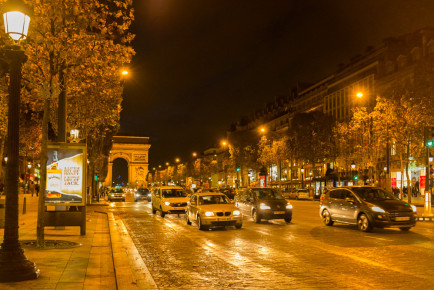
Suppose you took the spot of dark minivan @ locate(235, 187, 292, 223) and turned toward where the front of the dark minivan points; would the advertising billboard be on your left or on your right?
on your right

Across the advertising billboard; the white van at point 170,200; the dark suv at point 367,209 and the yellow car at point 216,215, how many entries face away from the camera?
0

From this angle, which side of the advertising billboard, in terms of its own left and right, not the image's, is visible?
front

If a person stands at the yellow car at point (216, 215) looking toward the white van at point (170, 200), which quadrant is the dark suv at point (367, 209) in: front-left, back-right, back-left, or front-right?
back-right

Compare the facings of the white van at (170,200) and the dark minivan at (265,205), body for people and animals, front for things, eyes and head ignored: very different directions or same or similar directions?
same or similar directions

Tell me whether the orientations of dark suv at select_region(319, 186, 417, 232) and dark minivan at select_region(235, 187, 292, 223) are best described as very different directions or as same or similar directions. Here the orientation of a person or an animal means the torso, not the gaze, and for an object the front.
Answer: same or similar directions

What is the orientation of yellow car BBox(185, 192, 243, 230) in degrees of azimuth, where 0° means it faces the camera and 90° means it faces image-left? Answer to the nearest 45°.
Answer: approximately 315°

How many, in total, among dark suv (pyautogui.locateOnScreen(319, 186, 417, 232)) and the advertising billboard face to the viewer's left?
0

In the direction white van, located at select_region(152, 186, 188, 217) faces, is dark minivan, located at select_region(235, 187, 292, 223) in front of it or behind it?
in front

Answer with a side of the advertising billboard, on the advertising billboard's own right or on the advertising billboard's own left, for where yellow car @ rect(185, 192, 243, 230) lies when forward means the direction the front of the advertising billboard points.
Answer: on the advertising billboard's own left

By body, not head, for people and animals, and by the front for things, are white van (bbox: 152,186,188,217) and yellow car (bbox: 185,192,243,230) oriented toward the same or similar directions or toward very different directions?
same or similar directions

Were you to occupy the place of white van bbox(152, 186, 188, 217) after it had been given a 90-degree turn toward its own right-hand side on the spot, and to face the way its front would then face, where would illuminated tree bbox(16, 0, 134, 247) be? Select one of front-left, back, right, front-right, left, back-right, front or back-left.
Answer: front-left

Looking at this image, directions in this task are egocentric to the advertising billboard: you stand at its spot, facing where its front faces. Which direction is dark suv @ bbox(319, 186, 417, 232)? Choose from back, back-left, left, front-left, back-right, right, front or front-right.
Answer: left

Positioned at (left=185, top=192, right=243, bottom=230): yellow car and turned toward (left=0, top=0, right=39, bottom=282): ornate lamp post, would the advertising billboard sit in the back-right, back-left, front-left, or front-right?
front-right

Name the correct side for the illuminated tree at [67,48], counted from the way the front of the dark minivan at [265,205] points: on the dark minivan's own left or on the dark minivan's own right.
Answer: on the dark minivan's own right

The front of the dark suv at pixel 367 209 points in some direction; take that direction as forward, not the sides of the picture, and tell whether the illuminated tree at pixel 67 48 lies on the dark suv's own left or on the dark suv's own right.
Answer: on the dark suv's own right
